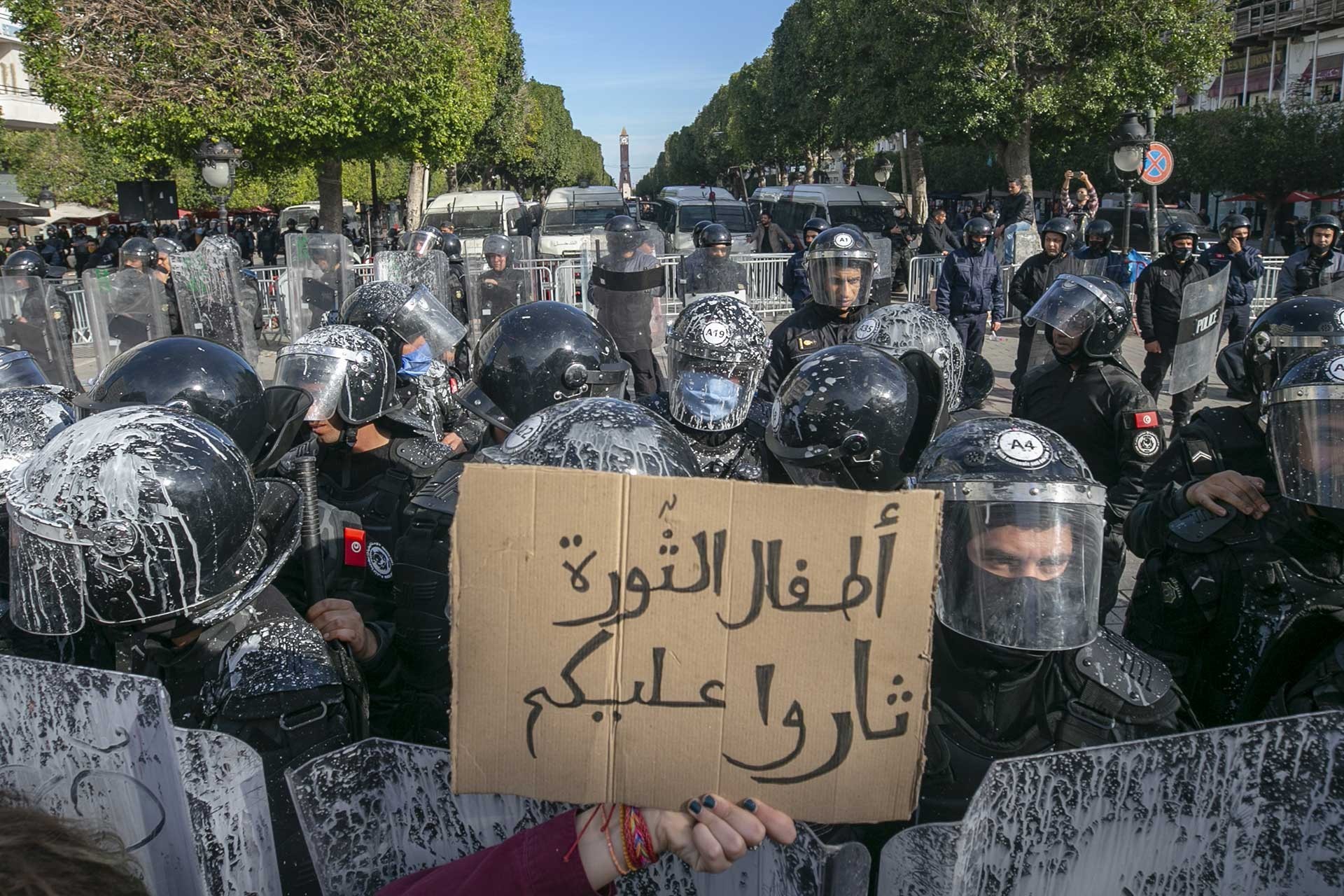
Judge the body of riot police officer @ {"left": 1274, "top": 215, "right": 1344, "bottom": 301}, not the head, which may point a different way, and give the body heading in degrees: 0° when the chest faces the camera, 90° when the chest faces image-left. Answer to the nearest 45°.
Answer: approximately 0°

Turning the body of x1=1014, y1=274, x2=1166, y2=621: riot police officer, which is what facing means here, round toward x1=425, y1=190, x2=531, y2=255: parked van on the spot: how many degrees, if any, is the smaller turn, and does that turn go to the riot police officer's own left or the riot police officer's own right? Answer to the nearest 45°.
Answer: approximately 90° to the riot police officer's own right

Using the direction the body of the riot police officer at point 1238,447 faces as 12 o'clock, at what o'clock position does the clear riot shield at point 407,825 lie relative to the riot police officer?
The clear riot shield is roughly at 2 o'clock from the riot police officer.

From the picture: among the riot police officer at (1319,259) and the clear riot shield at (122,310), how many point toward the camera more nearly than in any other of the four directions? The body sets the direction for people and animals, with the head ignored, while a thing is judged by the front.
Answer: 2

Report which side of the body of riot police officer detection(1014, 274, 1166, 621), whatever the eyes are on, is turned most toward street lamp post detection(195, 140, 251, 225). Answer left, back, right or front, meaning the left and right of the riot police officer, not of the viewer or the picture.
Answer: right

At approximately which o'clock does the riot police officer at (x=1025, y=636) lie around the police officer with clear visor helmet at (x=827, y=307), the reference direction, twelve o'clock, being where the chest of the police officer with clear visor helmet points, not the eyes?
The riot police officer is roughly at 12 o'clock from the police officer with clear visor helmet.

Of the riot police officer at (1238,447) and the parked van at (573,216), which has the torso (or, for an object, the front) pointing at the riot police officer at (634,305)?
the parked van

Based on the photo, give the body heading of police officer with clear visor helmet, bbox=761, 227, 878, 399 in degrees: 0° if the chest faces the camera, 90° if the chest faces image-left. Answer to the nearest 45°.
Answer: approximately 0°
